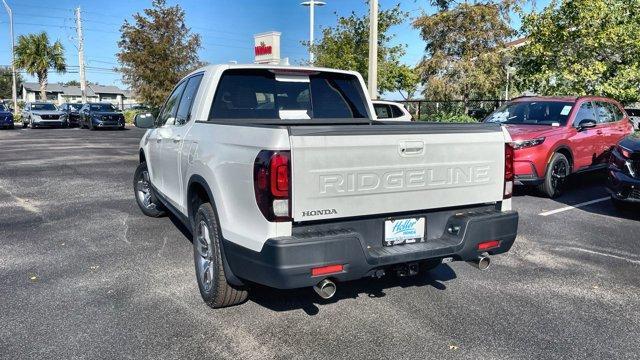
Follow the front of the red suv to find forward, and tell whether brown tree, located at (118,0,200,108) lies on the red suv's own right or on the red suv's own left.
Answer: on the red suv's own right

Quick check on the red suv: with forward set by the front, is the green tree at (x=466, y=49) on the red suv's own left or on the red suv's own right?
on the red suv's own right

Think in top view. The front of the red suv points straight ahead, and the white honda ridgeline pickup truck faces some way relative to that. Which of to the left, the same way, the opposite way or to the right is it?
to the right

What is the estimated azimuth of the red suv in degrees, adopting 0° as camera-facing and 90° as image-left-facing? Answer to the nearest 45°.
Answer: approximately 45°

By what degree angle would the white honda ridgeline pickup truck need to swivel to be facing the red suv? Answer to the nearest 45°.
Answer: approximately 90° to its right

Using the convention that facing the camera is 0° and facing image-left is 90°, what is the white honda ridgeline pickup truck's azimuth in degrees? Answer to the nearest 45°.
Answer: approximately 135°

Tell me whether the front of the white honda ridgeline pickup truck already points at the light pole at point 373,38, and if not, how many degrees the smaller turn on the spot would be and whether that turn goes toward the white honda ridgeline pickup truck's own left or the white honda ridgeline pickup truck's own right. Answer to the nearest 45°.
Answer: approximately 45° to the white honda ridgeline pickup truck's own right

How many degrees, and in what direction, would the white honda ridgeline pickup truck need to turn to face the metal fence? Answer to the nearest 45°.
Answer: approximately 45° to its right
